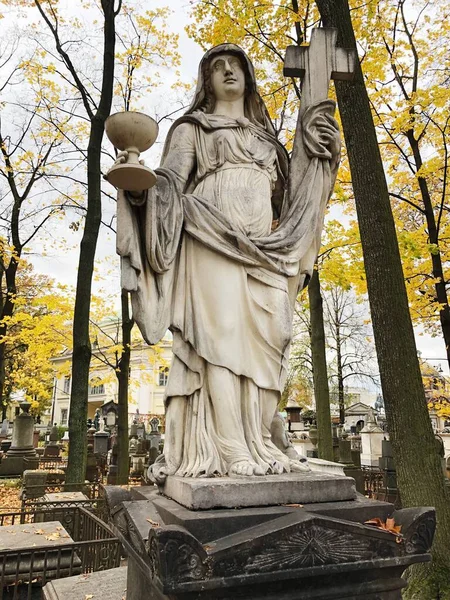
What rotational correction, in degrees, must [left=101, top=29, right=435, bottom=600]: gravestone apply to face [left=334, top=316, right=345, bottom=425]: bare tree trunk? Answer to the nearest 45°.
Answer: approximately 180°

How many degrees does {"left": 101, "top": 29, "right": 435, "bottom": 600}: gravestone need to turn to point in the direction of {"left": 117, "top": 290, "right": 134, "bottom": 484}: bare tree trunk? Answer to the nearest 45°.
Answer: approximately 180°

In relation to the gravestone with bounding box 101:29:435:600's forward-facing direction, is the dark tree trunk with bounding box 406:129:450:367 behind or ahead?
behind

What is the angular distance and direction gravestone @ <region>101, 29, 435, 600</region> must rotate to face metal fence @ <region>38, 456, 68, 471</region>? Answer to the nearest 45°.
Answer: approximately 135° to its right

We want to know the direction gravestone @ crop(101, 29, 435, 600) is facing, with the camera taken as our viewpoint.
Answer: facing the viewer

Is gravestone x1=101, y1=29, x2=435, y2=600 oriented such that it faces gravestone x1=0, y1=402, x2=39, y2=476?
no

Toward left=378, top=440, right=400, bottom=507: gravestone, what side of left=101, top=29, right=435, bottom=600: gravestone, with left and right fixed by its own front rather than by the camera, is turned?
back

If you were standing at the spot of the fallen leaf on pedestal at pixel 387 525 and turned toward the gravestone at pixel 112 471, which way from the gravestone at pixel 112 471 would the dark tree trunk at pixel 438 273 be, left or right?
right

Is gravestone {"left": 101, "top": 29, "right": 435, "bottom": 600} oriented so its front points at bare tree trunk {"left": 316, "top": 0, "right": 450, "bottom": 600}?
no

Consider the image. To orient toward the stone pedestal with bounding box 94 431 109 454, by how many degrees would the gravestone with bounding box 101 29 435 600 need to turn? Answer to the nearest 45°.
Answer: approximately 180°

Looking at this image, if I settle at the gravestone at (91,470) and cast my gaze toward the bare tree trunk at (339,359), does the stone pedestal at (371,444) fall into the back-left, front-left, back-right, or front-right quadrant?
front-right
